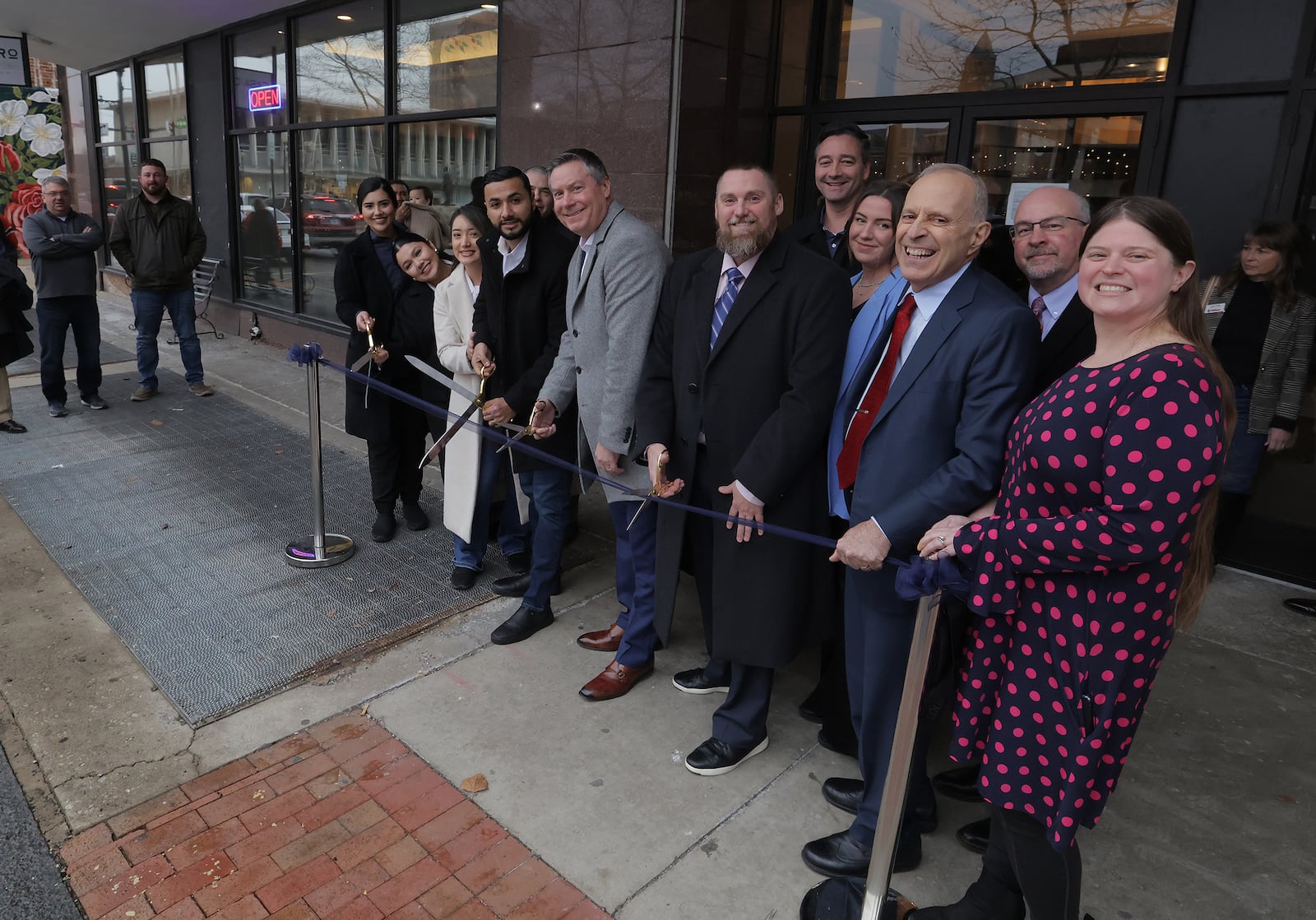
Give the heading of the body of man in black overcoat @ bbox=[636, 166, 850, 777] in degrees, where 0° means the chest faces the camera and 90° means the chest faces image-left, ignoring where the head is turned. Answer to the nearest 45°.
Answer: approximately 45°

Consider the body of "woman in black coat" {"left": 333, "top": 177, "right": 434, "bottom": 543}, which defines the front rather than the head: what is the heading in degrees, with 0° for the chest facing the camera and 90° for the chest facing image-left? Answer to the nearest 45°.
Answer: approximately 0°

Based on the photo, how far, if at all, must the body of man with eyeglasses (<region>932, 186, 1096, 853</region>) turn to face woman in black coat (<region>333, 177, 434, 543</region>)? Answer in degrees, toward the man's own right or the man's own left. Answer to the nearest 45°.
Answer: approximately 45° to the man's own right

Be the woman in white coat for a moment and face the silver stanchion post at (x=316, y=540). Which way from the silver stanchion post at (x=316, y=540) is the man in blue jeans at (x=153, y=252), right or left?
right

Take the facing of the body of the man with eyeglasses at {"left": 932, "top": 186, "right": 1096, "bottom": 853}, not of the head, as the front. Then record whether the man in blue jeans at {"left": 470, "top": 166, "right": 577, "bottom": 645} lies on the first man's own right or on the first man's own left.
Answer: on the first man's own right

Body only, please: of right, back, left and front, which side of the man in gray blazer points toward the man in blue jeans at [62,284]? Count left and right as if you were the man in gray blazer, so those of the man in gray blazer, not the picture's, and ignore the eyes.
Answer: right

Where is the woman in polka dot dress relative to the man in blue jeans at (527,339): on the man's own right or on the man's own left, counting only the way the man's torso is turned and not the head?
on the man's own left

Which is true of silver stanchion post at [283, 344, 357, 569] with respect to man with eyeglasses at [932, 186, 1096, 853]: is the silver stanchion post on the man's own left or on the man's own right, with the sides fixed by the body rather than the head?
on the man's own right

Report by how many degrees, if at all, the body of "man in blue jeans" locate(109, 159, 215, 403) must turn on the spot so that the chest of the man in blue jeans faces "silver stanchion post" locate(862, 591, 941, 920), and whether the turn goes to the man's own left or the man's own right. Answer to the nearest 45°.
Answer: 0° — they already face it
